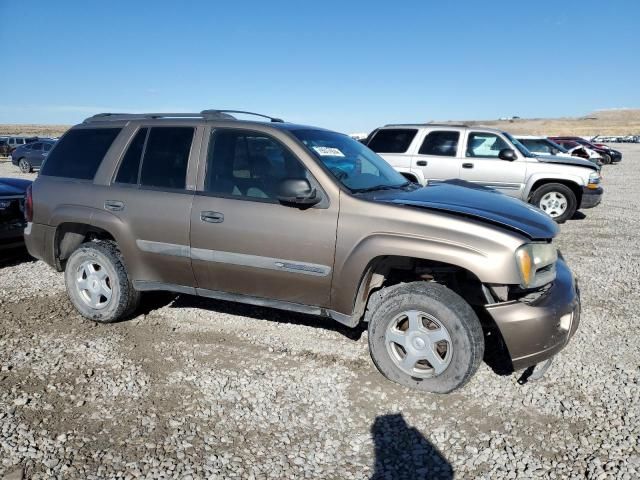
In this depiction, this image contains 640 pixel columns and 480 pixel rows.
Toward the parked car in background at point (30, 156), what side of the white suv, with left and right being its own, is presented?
back

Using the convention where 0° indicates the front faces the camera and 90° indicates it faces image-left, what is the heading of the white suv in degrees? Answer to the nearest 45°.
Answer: approximately 270°

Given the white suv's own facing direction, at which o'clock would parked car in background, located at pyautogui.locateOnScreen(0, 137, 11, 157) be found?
The parked car in background is roughly at 7 o'clock from the white suv.

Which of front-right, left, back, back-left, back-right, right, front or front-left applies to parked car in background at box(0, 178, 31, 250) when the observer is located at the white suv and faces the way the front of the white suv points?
back-right

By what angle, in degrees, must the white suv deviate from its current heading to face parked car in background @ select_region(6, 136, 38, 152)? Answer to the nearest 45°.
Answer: approximately 135° to its left
